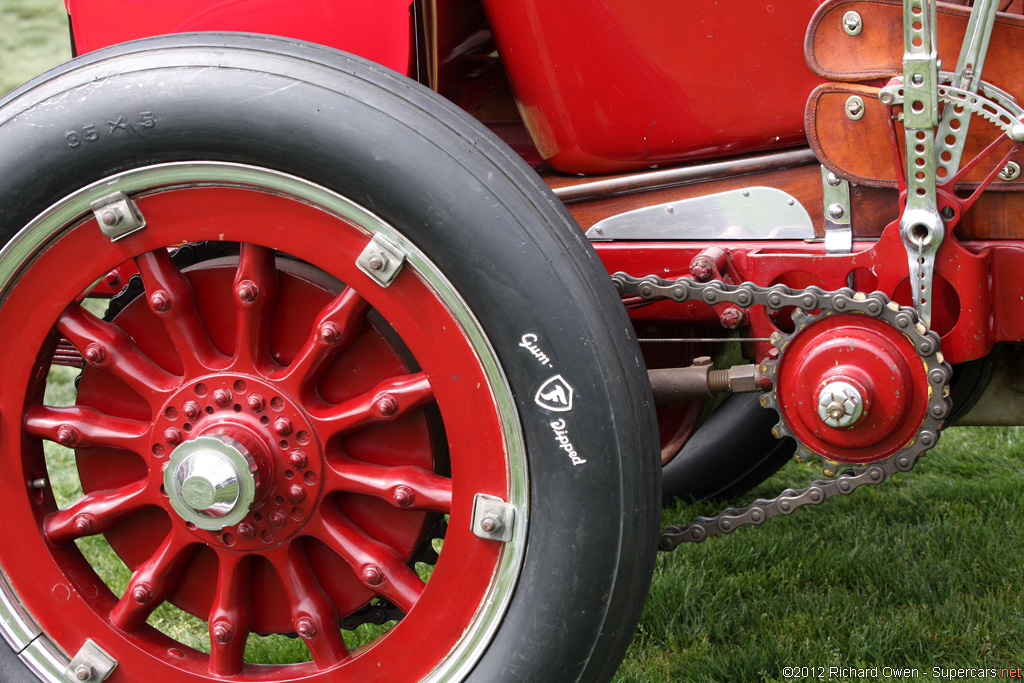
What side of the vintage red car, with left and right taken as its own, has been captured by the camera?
right
